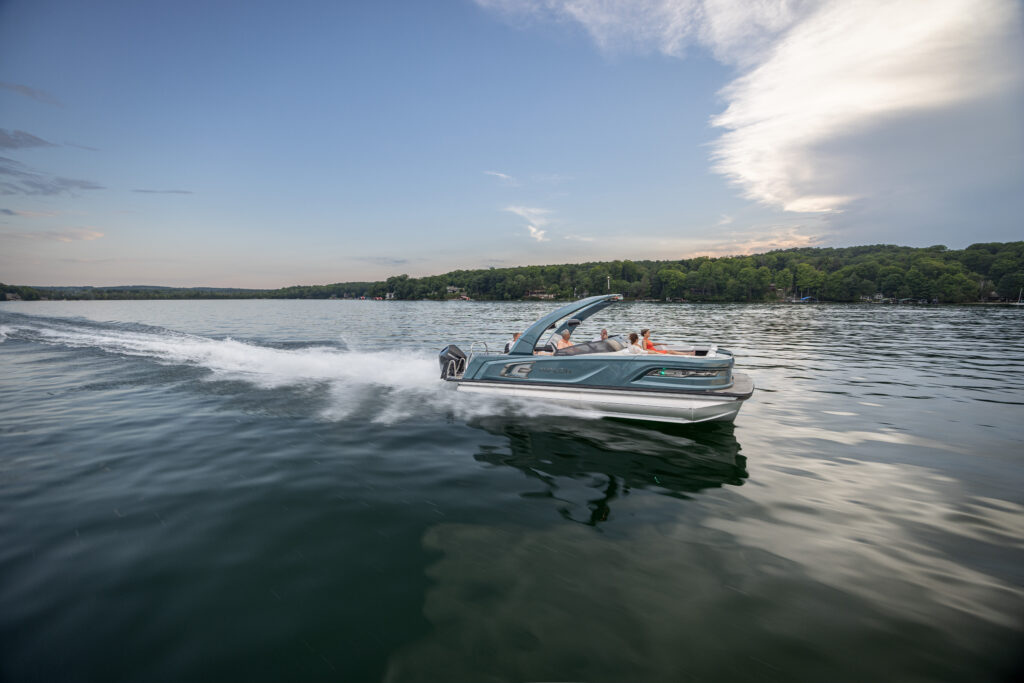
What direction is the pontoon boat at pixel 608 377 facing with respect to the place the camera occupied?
facing the viewer and to the right of the viewer
